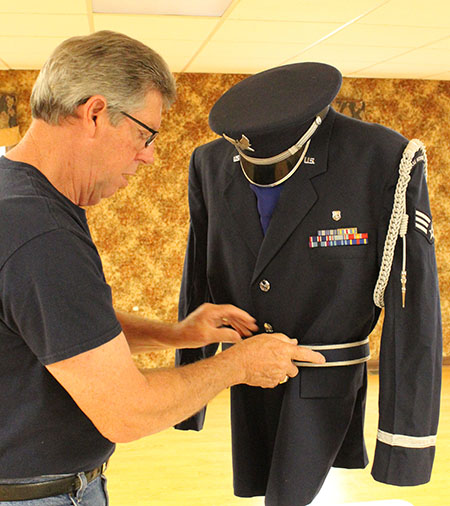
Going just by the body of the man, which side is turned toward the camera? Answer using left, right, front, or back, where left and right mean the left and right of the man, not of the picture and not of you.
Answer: right

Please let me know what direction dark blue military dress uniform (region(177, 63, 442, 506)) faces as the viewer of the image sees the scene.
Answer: facing the viewer and to the left of the viewer

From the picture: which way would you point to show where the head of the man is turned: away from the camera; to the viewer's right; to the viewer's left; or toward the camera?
to the viewer's right

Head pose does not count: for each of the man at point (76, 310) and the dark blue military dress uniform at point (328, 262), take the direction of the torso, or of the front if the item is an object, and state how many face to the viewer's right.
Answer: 1

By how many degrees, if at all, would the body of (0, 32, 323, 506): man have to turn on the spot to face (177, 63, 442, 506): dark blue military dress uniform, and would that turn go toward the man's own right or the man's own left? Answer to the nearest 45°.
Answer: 0° — they already face it
